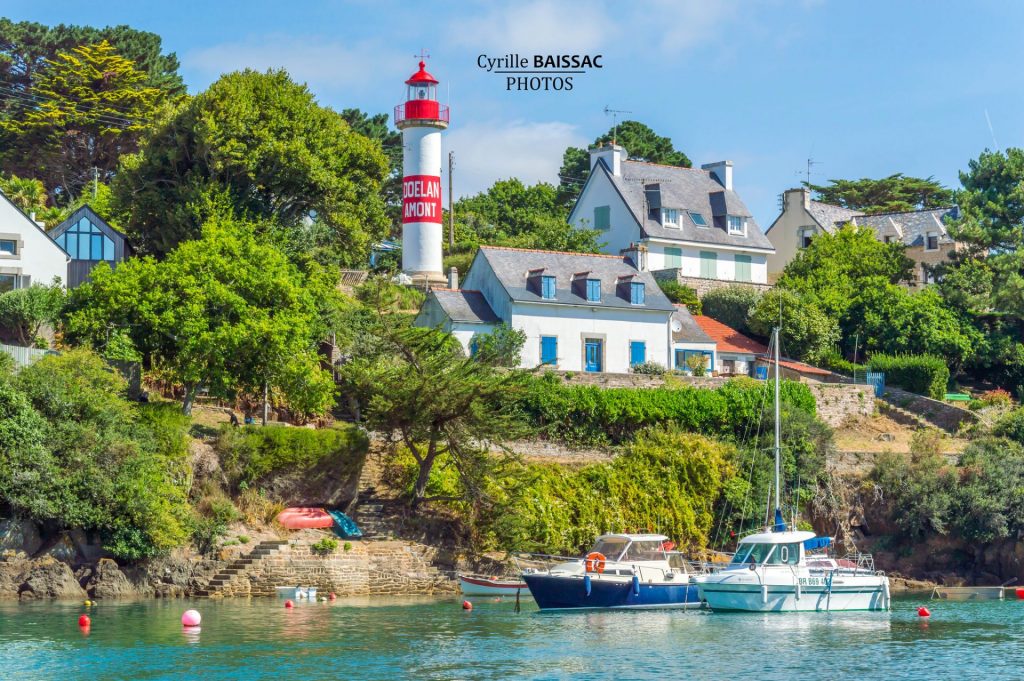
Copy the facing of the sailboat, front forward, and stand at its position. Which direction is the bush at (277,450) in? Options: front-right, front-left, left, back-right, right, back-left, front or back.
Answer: front

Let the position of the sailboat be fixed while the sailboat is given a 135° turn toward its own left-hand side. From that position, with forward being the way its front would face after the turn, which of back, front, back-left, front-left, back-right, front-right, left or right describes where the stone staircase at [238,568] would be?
back-right

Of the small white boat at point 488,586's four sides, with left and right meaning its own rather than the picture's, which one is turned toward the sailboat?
back

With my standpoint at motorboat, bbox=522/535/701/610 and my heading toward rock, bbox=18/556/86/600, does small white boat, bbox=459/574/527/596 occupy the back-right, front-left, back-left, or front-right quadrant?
front-right

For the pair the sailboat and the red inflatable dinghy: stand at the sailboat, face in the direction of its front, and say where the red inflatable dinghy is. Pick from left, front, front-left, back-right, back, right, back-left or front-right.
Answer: front

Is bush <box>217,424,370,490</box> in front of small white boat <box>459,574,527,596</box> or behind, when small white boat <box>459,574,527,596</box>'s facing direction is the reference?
in front

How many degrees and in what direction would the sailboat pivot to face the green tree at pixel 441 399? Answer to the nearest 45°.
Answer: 0° — it already faces it

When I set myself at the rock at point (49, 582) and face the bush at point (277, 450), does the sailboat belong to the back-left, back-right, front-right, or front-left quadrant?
front-right

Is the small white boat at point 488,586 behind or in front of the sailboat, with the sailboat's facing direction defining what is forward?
in front

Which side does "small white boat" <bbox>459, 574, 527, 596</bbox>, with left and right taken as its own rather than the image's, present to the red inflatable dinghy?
front

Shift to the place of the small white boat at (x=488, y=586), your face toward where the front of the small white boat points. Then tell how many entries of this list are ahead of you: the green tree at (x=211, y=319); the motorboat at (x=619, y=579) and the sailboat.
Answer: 1

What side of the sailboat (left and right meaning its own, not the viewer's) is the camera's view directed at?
left

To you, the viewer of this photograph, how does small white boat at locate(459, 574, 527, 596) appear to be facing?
facing to the left of the viewer

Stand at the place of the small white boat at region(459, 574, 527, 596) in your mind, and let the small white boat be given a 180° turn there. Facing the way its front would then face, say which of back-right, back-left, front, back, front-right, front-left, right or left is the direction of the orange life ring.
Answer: front-right

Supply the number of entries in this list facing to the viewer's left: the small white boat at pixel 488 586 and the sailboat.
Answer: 2

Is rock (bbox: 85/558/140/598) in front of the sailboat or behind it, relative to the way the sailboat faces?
in front
